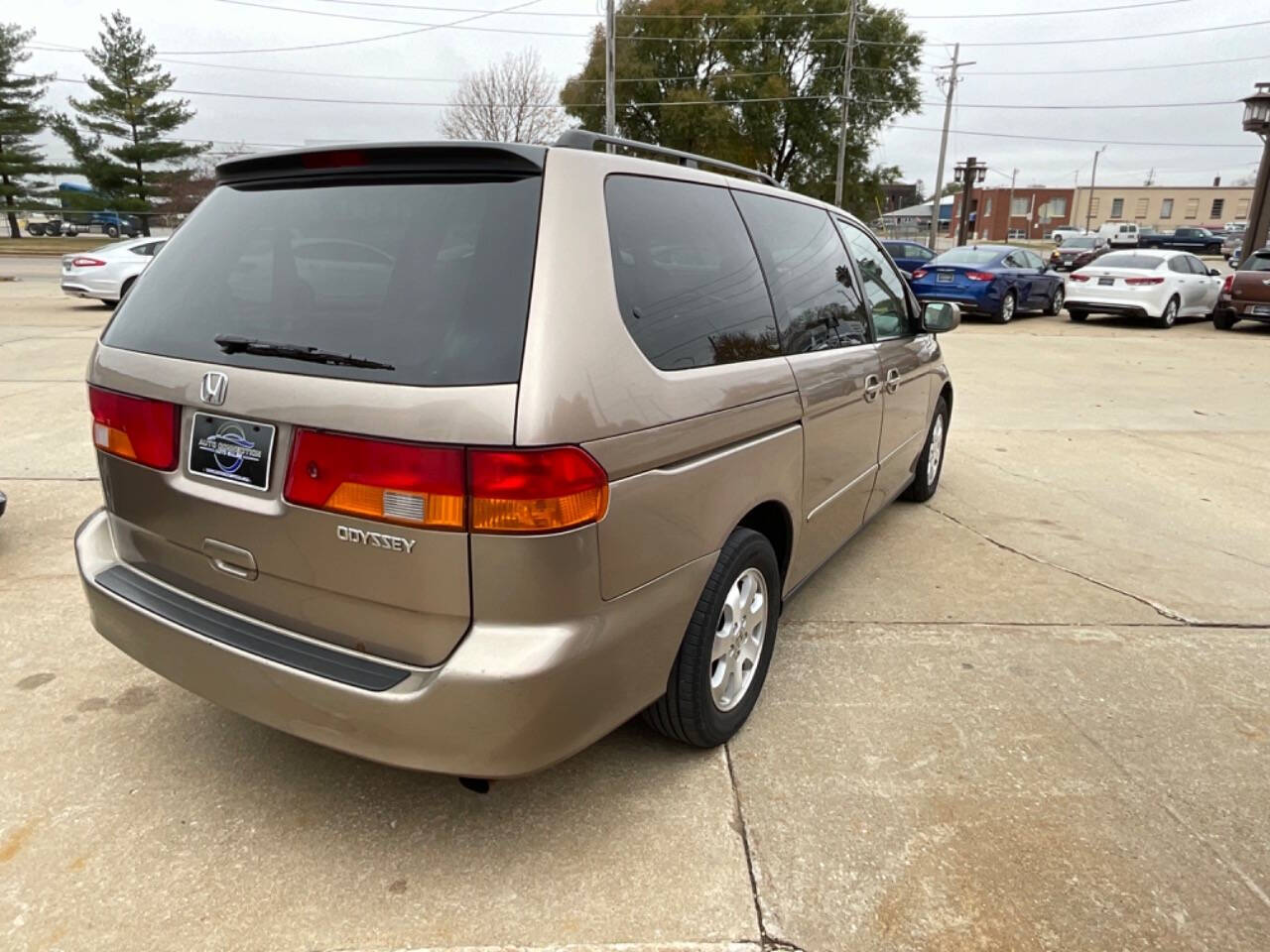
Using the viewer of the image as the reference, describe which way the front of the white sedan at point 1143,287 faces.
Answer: facing away from the viewer and to the right of the viewer

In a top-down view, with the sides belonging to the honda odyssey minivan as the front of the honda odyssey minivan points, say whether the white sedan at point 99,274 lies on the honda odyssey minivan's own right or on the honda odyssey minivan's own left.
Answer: on the honda odyssey minivan's own left

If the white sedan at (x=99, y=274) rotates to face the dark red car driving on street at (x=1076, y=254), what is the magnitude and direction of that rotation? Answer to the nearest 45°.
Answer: approximately 45° to its right

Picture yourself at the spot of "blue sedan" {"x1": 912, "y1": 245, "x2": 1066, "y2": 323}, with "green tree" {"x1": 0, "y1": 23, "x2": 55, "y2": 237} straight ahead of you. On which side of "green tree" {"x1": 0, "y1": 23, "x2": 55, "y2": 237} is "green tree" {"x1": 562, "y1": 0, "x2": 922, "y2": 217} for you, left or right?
right

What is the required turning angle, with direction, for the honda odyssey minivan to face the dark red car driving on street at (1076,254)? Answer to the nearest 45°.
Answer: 0° — it already faces it

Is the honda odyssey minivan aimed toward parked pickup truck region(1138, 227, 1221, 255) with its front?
yes

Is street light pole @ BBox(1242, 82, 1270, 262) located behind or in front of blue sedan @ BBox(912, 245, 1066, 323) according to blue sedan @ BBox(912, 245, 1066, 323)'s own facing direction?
in front

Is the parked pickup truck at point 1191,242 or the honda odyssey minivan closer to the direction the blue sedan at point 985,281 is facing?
the parked pickup truck

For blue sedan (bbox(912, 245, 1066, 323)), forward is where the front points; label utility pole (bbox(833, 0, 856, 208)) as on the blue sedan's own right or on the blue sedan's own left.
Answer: on the blue sedan's own left

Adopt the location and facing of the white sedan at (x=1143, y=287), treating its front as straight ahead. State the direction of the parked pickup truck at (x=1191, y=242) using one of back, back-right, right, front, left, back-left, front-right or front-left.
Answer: front-left

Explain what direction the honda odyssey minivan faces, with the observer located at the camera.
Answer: facing away from the viewer and to the right of the viewer

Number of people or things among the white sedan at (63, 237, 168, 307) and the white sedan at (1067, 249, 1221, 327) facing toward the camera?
0

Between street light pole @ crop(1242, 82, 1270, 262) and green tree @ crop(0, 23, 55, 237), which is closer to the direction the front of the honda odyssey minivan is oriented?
the street light pole
